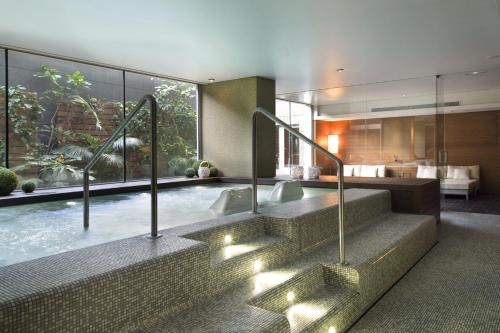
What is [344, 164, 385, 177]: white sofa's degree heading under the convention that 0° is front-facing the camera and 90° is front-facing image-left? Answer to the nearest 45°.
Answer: approximately 0°

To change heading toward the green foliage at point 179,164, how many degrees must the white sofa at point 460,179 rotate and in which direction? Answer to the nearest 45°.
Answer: approximately 45° to its right

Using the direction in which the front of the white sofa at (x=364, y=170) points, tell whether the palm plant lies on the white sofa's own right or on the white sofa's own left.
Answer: on the white sofa's own right

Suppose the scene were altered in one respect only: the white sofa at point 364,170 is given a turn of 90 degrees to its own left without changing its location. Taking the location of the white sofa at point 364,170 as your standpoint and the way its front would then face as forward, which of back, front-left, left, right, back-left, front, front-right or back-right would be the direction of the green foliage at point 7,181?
back-right

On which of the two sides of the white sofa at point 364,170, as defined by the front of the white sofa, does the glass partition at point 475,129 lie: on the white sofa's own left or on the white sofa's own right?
on the white sofa's own left

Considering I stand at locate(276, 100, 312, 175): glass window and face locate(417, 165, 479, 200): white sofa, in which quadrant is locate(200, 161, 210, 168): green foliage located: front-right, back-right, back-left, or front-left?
back-right

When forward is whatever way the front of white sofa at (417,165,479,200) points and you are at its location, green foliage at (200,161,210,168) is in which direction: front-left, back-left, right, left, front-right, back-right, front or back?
front-right

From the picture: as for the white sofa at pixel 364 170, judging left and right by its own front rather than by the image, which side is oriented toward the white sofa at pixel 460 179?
left

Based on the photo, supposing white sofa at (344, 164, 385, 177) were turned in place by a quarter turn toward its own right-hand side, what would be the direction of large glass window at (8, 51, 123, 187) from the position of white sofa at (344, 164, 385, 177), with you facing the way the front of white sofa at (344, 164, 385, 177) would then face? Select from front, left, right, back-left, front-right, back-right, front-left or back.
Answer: front-left

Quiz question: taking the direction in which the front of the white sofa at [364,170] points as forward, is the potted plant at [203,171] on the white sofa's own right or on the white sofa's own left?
on the white sofa's own right

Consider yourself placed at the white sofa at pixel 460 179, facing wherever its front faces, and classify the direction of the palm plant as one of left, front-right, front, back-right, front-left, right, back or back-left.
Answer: front-right

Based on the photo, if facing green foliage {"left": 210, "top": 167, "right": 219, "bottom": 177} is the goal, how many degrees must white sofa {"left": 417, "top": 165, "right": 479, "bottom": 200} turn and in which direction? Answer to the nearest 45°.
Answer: approximately 45° to its right

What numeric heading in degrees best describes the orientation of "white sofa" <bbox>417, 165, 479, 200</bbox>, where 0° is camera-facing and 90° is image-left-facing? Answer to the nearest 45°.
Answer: approximately 0°
